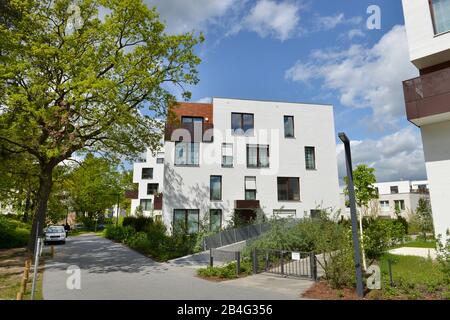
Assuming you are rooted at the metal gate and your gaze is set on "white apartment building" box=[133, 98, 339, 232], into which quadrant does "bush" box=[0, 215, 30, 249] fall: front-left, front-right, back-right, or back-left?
front-left

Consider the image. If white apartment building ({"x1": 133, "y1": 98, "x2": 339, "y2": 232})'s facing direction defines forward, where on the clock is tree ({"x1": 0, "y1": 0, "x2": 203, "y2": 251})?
The tree is roughly at 1 o'clock from the white apartment building.

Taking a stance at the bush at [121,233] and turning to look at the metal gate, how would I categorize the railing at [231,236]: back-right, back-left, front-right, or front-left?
front-left

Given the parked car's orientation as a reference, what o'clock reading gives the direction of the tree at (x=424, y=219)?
The tree is roughly at 10 o'clock from the parked car.

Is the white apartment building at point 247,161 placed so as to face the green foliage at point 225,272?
yes

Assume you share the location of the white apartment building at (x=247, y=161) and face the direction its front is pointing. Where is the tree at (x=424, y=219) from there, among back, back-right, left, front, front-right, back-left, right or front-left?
left

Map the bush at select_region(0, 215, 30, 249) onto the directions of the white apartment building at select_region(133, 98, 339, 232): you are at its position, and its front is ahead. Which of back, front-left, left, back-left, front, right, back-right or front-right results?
right

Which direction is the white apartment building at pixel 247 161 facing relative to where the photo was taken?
toward the camera

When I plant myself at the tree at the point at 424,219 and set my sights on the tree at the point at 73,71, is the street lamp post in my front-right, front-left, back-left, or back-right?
front-left

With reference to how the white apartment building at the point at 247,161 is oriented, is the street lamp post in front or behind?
in front

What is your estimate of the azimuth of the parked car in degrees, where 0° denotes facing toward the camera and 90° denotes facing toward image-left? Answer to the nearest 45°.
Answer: approximately 0°

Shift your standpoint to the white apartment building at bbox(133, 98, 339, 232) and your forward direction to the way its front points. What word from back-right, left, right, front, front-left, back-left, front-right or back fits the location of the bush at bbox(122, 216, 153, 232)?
right

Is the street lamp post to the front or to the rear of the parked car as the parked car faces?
to the front

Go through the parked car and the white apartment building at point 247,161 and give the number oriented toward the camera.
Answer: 2
